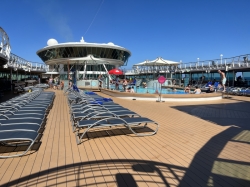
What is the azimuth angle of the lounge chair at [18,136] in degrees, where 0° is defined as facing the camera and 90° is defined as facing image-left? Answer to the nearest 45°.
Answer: approximately 270°

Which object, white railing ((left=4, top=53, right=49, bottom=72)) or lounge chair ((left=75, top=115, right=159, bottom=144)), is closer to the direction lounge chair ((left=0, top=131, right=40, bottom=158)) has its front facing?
the lounge chair

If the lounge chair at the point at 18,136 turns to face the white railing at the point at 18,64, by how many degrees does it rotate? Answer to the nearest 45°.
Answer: approximately 90° to its left

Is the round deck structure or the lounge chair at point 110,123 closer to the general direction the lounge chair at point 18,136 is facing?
the lounge chair

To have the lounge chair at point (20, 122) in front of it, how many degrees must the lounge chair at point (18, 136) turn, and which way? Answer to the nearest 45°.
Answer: approximately 90° to its left

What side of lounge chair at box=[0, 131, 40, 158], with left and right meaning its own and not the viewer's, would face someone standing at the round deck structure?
left
